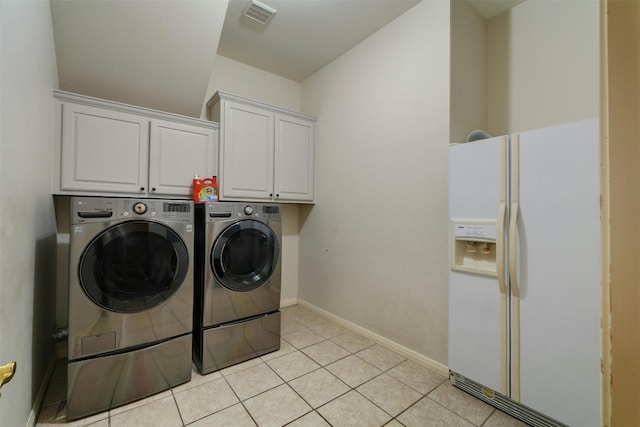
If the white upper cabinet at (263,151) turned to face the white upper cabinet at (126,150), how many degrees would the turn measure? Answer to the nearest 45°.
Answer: approximately 135° to its right

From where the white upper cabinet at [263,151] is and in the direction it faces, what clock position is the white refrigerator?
The white refrigerator is roughly at 12 o'clock from the white upper cabinet.

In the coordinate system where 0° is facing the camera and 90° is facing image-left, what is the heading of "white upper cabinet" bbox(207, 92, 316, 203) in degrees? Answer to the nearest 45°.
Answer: approximately 315°
